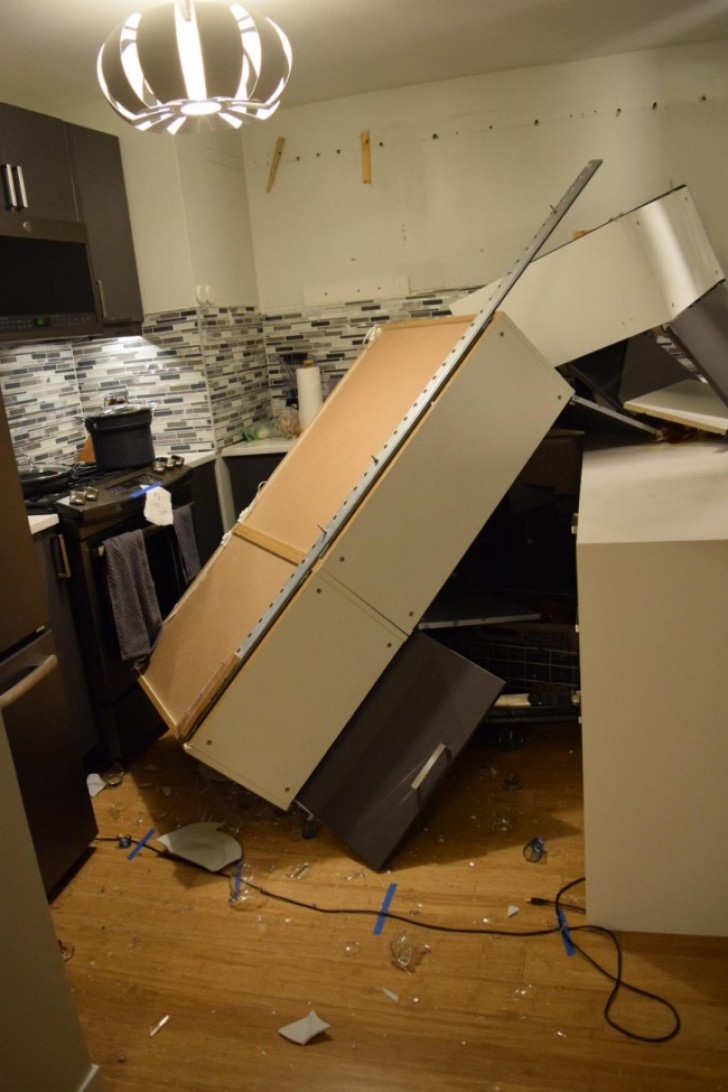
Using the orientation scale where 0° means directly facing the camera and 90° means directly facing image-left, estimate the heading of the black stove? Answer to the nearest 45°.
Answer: approximately 315°

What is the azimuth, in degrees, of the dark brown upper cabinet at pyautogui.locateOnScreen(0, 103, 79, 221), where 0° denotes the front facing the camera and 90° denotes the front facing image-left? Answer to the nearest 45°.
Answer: approximately 315°

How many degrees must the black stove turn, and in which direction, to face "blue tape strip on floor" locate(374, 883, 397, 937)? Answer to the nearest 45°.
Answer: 0° — it already faces it

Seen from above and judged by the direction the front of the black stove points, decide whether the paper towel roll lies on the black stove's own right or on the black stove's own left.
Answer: on the black stove's own left

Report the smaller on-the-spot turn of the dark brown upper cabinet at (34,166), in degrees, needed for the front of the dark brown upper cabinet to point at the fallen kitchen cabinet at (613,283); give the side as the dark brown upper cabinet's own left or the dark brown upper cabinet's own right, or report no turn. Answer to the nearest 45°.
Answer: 0° — it already faces it

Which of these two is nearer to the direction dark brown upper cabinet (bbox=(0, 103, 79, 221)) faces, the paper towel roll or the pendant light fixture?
the pendant light fixture

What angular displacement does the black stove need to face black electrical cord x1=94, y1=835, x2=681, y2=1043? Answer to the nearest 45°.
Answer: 0° — it already faces it

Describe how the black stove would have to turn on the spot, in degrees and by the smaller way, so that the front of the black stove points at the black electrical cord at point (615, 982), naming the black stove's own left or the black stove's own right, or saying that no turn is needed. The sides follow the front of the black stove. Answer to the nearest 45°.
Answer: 0° — it already faces it

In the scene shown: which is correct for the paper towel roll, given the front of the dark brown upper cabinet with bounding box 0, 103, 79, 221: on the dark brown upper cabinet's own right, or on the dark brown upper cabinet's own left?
on the dark brown upper cabinet's own left
